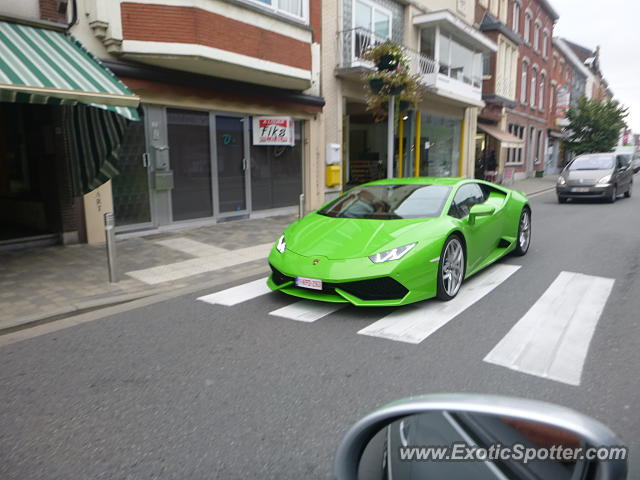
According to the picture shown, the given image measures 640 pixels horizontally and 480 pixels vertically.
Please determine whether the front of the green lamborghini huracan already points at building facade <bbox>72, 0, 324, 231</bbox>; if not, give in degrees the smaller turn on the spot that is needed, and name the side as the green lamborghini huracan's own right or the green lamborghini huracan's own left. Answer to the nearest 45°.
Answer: approximately 90° to the green lamborghini huracan's own right

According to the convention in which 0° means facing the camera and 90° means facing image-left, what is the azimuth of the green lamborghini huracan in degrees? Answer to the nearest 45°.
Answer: approximately 45°

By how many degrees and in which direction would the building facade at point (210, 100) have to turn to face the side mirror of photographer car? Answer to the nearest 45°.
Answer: approximately 45° to its right

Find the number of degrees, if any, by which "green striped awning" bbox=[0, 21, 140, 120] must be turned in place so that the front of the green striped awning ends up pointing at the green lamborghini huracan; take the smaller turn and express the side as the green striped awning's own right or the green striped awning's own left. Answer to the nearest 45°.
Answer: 0° — it already faces it

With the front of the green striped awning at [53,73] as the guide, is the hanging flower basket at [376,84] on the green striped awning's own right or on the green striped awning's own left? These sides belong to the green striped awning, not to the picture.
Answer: on the green striped awning's own left

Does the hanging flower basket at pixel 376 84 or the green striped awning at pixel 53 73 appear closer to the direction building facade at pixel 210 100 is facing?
the hanging flower basket
